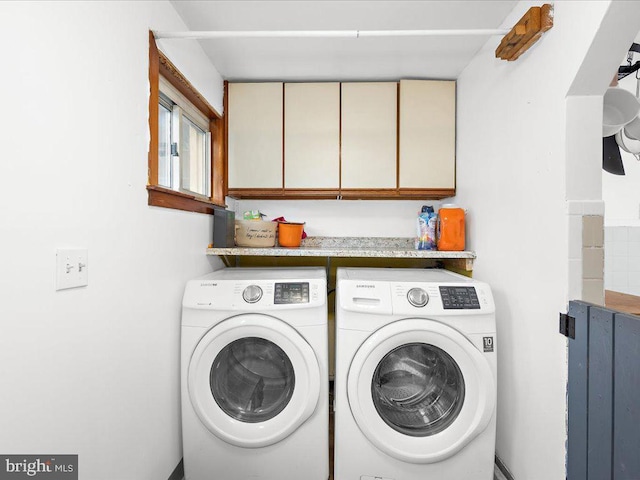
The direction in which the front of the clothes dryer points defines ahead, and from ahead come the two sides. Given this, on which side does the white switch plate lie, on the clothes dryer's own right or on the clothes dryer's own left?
on the clothes dryer's own right

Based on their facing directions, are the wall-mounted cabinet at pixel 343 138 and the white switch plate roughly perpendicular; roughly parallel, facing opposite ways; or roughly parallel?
roughly perpendicular

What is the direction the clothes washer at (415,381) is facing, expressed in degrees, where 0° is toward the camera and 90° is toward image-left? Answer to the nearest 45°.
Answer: approximately 0°

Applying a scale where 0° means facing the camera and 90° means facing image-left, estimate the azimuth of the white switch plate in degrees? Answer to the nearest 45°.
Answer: approximately 315°

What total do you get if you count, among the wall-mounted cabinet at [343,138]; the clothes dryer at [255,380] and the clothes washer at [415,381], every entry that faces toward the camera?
3

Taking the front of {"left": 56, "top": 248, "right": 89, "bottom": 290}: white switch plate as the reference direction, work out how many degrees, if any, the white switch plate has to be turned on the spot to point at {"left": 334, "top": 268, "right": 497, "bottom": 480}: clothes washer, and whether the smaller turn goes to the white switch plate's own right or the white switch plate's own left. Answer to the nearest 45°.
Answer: approximately 45° to the white switch plate's own left

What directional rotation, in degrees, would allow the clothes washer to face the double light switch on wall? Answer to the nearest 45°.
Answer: approximately 45° to its right

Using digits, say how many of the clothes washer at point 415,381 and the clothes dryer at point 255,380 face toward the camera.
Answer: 2

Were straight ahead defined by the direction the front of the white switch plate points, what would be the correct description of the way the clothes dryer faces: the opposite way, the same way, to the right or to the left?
to the right
